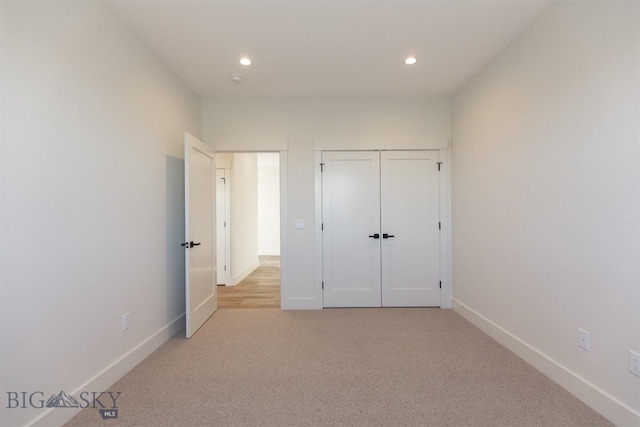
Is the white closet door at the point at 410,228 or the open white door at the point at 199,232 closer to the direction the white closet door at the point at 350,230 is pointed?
the open white door

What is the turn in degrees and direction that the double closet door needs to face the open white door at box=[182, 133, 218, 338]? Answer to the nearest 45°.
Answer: approximately 45° to its right

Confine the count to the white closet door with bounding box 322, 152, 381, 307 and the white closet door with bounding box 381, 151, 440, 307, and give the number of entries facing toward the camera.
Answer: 2

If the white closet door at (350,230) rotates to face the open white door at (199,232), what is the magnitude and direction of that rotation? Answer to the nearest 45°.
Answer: approximately 45° to its right

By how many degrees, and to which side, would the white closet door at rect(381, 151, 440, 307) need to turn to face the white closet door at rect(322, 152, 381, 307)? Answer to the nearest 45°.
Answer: approximately 90° to its right

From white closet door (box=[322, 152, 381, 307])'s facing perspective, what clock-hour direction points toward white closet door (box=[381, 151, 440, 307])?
white closet door (box=[381, 151, 440, 307]) is roughly at 9 o'clock from white closet door (box=[322, 152, 381, 307]).

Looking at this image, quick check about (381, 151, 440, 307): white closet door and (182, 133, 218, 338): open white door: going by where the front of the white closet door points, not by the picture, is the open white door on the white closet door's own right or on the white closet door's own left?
on the white closet door's own right

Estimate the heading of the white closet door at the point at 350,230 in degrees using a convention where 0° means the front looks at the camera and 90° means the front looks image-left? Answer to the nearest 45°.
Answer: approximately 0°
